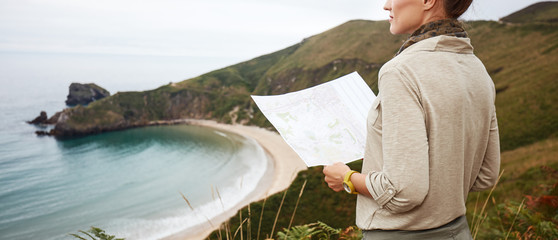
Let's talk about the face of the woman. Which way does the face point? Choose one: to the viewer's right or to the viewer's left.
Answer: to the viewer's left

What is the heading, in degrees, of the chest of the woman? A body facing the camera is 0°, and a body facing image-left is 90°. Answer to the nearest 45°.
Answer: approximately 135°
